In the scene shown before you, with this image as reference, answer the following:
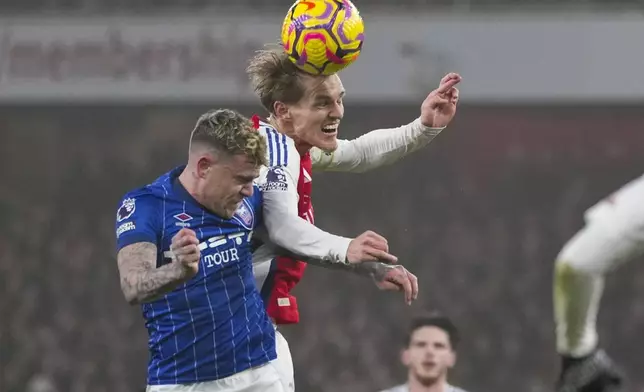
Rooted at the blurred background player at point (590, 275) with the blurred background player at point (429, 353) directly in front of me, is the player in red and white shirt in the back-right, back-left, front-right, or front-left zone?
front-left

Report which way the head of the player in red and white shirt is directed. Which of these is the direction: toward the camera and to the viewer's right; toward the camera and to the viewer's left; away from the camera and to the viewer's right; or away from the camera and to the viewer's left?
toward the camera and to the viewer's right

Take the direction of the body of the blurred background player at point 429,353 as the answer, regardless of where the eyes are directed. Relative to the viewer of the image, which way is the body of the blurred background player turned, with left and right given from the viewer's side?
facing the viewer

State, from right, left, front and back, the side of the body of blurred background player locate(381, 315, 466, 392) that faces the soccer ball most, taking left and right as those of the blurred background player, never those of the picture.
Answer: front

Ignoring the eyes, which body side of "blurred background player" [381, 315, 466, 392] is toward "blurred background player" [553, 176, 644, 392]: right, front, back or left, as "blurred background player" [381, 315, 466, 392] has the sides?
front
